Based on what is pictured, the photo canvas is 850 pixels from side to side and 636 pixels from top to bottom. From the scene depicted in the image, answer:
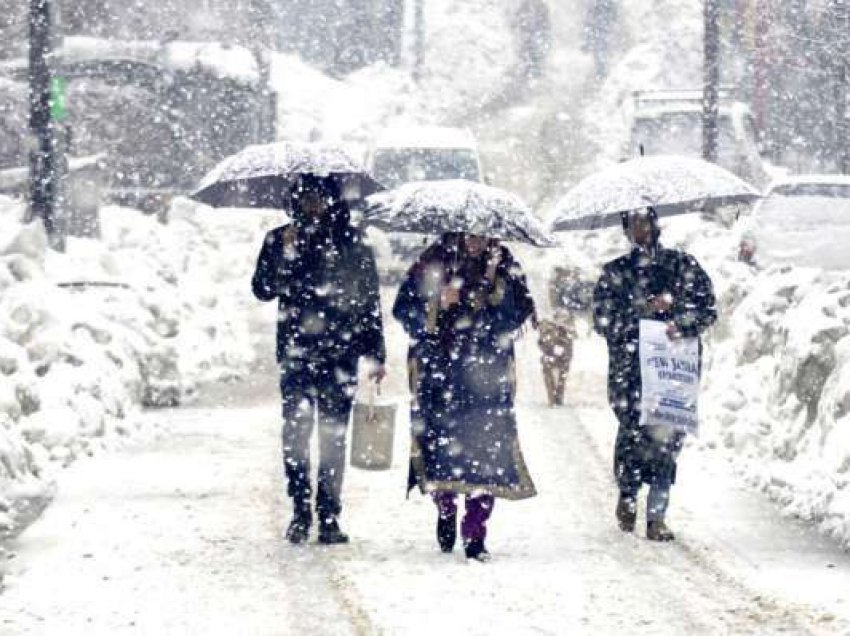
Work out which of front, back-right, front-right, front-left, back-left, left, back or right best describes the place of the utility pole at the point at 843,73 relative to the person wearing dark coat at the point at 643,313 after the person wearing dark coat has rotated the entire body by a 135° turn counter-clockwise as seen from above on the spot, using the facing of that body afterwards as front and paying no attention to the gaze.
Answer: front-left

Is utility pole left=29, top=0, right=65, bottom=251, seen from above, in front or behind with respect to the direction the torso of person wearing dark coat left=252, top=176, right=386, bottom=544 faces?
behind

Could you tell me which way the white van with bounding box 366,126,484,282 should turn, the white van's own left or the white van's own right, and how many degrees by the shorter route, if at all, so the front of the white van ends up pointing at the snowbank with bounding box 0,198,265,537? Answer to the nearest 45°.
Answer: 0° — it already faces it

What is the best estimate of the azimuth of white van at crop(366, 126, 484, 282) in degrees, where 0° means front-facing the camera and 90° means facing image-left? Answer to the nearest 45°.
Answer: approximately 0°
